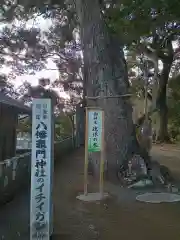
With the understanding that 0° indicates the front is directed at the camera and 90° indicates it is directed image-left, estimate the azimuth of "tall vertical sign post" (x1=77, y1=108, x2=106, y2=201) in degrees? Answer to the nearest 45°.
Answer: approximately 0°

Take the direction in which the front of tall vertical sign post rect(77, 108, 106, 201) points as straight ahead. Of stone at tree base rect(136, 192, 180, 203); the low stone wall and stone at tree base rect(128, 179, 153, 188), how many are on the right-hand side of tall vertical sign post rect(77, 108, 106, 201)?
1

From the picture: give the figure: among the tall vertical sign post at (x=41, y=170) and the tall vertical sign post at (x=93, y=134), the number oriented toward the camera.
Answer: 2

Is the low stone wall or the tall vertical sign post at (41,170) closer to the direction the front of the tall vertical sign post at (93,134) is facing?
the tall vertical sign post

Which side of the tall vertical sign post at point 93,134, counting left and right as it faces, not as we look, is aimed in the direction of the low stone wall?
right

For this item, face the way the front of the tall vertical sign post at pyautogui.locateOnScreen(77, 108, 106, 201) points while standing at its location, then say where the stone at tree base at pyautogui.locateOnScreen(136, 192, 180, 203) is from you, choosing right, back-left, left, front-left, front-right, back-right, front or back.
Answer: left

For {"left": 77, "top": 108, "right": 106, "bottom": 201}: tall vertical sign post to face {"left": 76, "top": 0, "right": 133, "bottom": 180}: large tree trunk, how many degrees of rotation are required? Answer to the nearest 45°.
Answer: approximately 180°

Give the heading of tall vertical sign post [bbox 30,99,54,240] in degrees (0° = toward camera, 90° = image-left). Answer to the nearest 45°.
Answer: approximately 0°
